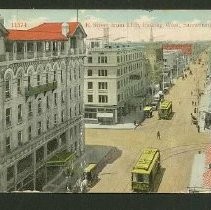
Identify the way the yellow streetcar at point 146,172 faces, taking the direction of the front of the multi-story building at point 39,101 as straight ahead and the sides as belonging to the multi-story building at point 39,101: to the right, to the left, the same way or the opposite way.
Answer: to the right

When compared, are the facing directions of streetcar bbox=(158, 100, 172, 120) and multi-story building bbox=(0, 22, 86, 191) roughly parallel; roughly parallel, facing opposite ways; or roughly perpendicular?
roughly perpendicular

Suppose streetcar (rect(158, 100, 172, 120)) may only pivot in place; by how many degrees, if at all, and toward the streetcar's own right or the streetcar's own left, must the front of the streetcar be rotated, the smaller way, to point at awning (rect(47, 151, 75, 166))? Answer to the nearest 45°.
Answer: approximately 45° to the streetcar's own right

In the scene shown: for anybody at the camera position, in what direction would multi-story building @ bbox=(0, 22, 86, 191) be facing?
facing the viewer and to the right of the viewer

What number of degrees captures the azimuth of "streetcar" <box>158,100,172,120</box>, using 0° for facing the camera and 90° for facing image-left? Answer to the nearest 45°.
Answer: approximately 45°

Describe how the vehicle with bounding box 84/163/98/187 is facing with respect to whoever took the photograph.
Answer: facing the viewer and to the left of the viewer

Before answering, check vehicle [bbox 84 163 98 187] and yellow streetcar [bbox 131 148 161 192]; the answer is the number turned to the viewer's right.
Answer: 0

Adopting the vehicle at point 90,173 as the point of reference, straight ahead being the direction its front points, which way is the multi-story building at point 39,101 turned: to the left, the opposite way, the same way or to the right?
to the left
